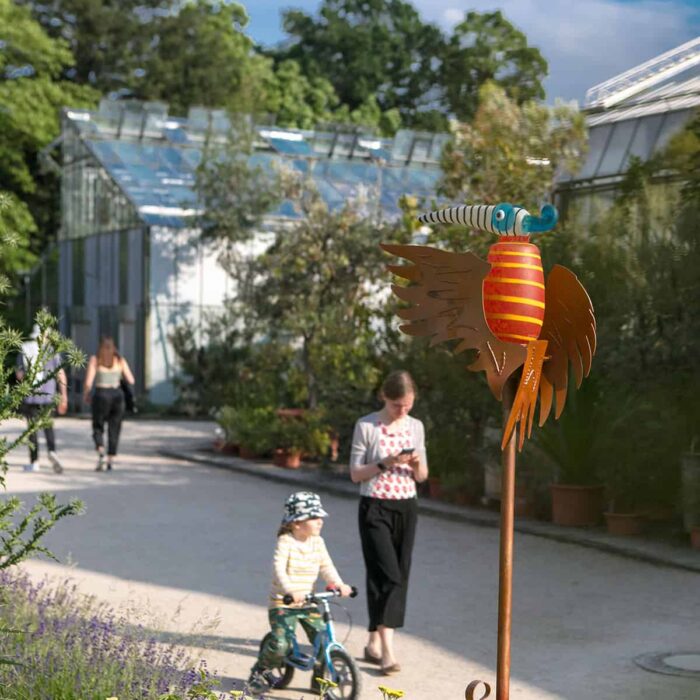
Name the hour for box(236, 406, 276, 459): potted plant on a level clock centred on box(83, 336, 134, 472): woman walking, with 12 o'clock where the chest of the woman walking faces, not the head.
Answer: The potted plant is roughly at 2 o'clock from the woman walking.

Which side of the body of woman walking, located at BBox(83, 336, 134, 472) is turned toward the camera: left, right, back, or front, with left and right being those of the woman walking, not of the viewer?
back

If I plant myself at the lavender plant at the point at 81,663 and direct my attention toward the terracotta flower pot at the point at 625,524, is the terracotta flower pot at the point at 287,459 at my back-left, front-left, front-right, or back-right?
front-left

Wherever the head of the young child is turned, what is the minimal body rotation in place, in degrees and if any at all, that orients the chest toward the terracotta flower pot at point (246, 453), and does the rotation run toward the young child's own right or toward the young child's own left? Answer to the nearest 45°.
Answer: approximately 135° to the young child's own left

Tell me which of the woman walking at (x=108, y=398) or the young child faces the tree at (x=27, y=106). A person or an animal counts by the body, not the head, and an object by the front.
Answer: the woman walking

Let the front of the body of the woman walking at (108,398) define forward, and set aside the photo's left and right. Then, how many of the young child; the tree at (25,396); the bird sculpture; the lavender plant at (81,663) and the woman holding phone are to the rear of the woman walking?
5

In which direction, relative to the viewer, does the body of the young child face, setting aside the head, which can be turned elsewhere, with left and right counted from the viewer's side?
facing the viewer and to the right of the viewer

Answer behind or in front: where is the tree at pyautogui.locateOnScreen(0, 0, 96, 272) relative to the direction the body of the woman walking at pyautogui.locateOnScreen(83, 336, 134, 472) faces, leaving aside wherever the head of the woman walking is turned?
in front

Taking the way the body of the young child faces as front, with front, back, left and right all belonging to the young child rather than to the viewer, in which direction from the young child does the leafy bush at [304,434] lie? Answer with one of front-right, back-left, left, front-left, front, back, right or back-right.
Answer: back-left

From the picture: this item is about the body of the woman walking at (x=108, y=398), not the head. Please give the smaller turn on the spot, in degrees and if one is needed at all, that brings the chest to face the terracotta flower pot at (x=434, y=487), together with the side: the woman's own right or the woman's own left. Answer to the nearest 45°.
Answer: approximately 135° to the woman's own right

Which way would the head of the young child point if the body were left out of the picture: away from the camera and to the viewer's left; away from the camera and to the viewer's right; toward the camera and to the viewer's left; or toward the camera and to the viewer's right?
toward the camera and to the viewer's right

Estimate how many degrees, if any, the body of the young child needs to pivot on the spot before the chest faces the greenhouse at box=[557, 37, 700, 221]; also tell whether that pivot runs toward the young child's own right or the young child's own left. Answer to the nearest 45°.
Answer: approximately 90° to the young child's own left

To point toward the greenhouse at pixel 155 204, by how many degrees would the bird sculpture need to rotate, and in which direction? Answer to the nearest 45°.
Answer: approximately 90° to its right

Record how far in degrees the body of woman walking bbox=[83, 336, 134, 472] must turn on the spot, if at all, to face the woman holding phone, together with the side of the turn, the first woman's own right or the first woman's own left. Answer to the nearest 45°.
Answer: approximately 180°
